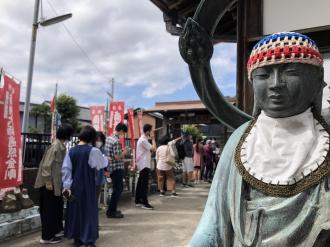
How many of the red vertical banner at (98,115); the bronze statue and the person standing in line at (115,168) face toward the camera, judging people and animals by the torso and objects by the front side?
2

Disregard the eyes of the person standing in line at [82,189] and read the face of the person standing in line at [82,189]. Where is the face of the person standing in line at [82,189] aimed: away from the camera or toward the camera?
away from the camera

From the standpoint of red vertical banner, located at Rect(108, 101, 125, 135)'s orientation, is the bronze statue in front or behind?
in front

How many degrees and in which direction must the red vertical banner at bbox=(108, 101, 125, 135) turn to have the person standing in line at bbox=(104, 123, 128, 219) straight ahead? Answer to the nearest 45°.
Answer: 0° — it already faces them

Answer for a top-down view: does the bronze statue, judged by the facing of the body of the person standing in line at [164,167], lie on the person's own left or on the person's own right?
on the person's own right

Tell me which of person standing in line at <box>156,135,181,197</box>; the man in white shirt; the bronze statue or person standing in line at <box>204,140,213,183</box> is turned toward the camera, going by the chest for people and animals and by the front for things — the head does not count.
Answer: the bronze statue

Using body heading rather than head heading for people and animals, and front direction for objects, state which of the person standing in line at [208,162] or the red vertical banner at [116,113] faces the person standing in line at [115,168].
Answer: the red vertical banner

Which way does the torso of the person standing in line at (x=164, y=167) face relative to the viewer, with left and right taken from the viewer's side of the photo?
facing away from the viewer and to the right of the viewer
